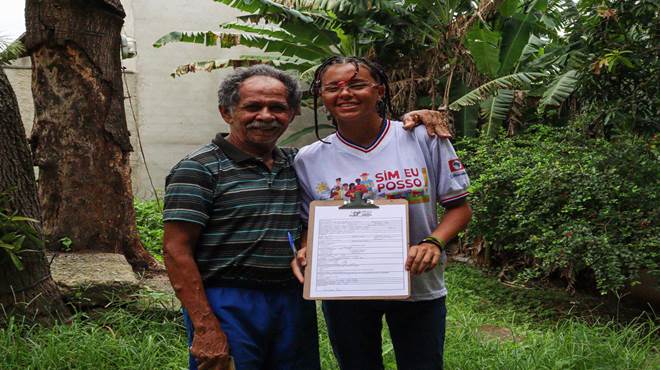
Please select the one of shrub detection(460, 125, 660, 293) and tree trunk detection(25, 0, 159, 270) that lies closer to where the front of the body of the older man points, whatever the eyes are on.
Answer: the shrub

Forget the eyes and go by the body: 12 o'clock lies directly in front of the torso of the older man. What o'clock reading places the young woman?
The young woman is roughly at 10 o'clock from the older man.

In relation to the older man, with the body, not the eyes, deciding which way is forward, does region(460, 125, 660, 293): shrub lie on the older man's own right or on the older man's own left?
on the older man's own left

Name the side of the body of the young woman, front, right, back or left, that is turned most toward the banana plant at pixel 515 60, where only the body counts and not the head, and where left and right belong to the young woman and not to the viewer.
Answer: back

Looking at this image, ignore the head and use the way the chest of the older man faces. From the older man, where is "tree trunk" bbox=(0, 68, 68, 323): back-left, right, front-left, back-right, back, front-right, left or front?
back

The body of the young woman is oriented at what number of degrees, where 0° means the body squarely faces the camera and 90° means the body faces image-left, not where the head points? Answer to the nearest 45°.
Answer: approximately 0°

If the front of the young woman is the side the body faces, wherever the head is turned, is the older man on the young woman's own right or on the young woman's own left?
on the young woman's own right

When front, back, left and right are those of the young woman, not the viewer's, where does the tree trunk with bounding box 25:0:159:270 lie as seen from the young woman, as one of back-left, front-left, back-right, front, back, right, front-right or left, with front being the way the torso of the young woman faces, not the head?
back-right

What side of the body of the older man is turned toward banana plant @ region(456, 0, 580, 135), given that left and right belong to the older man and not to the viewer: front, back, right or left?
left
